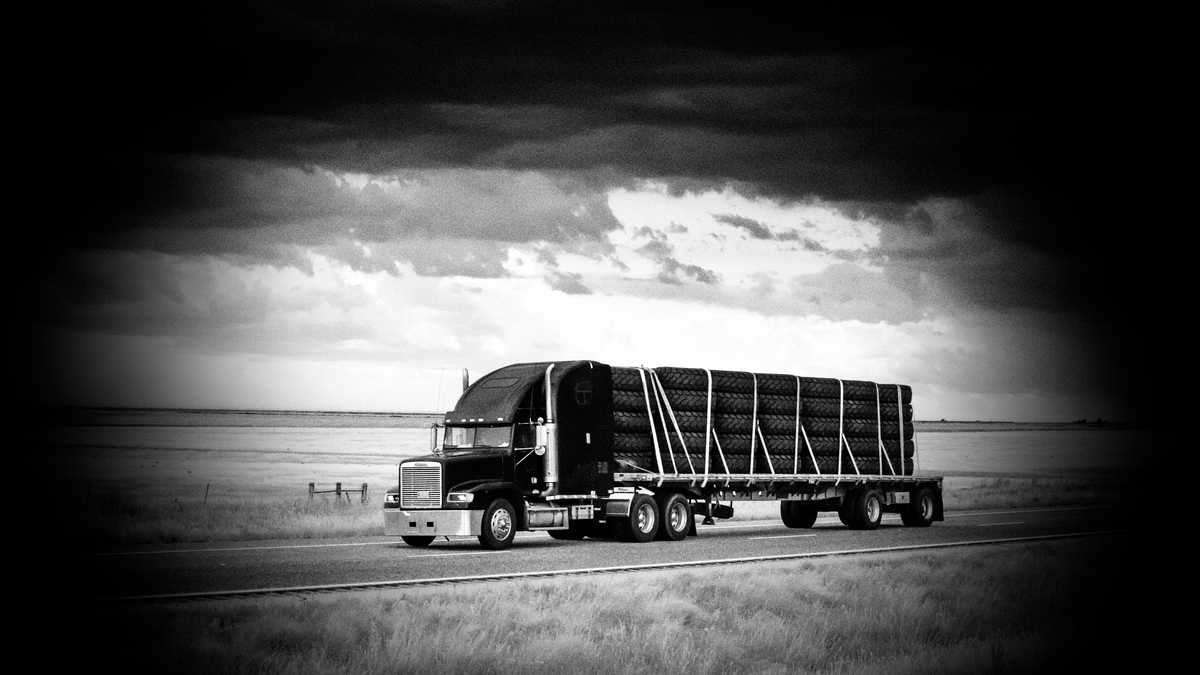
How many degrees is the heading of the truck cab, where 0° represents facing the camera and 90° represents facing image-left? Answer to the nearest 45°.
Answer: approximately 45°
